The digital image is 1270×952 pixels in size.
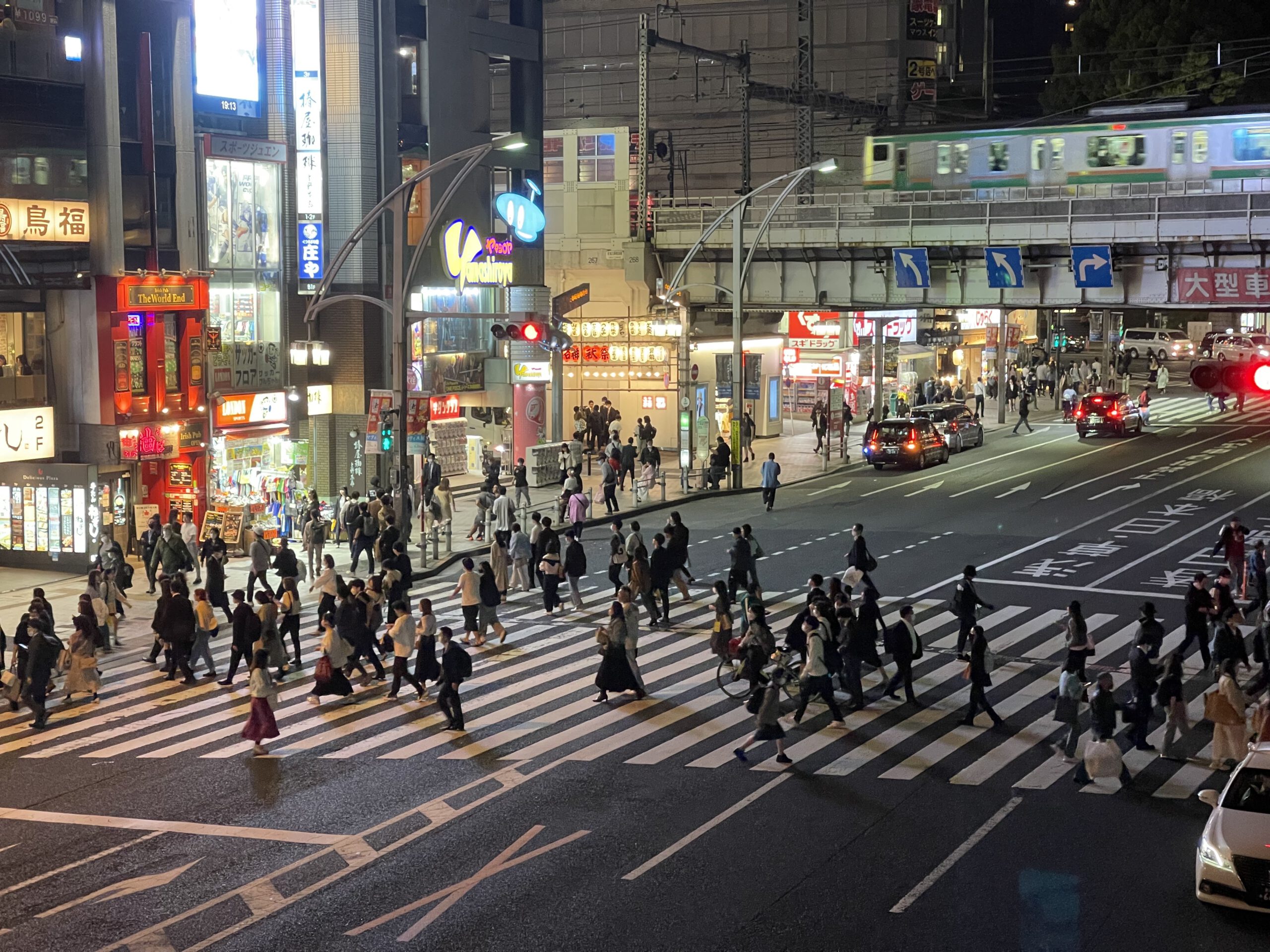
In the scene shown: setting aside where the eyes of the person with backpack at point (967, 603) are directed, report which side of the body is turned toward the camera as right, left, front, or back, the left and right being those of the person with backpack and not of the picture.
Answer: right

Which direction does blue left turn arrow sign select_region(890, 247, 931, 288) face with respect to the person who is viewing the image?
facing the viewer

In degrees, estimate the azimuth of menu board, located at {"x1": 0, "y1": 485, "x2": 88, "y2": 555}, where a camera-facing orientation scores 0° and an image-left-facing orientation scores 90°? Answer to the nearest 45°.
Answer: approximately 0°

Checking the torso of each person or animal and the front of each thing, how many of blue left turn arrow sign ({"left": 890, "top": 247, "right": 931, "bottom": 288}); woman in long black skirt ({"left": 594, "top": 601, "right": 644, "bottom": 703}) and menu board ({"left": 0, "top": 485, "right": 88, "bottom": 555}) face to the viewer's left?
1

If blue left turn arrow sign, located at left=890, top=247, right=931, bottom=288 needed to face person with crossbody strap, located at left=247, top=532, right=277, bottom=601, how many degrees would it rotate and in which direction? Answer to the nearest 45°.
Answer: approximately 45° to its right

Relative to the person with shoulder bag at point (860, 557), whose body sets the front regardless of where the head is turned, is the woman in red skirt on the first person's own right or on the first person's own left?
on the first person's own left

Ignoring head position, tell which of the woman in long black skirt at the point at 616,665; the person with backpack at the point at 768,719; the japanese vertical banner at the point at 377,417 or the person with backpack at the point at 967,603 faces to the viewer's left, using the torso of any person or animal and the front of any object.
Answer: the woman in long black skirt

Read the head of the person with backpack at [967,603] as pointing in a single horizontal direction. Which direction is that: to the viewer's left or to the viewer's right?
to the viewer's right

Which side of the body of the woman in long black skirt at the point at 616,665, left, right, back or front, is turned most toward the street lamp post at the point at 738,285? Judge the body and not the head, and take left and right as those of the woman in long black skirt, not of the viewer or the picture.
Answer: right

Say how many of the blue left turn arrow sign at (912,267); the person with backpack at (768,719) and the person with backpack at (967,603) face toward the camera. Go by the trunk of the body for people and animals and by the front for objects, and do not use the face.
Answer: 1
